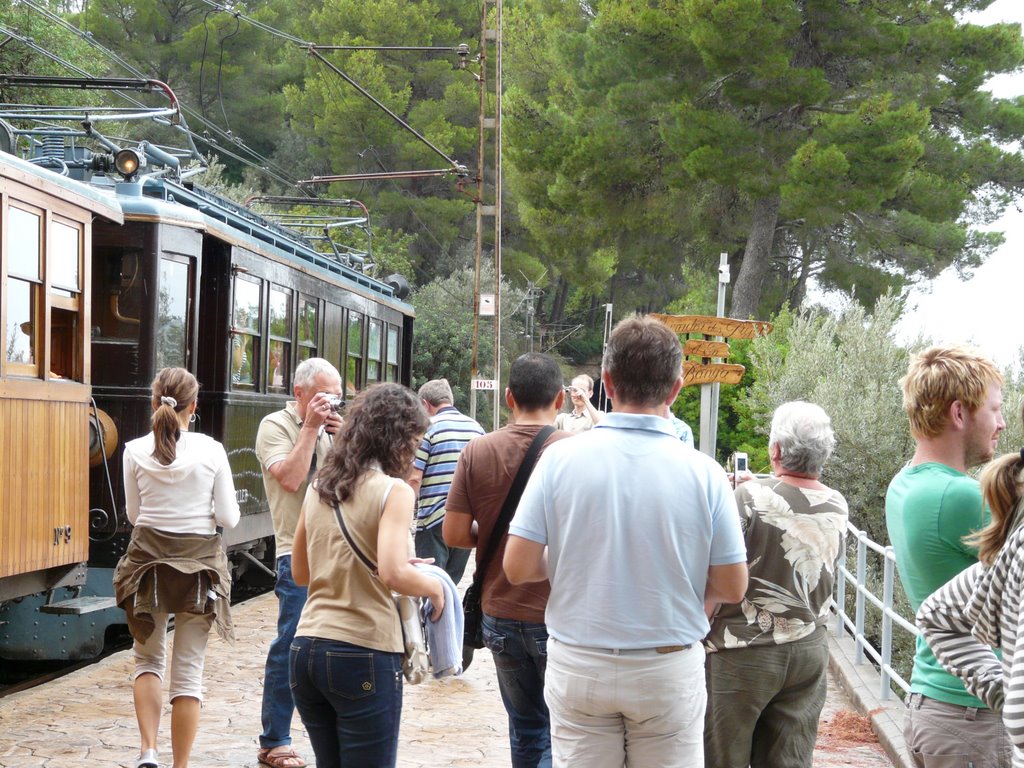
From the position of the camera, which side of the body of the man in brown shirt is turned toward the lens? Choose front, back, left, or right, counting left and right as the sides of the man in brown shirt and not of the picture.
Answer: back

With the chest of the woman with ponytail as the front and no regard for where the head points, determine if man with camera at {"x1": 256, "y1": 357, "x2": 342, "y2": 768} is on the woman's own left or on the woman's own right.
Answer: on the woman's own right

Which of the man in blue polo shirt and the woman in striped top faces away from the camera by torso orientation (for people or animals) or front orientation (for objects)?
the man in blue polo shirt

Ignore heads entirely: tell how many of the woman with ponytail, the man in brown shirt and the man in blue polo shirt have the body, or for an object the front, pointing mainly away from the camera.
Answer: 3

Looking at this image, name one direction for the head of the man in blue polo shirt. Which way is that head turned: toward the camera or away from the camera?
away from the camera

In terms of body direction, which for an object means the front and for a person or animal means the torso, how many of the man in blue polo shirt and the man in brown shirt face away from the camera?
2

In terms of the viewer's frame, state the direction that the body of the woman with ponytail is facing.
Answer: away from the camera

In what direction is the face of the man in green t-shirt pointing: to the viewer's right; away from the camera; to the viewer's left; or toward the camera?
to the viewer's right

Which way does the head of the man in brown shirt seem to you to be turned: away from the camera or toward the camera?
away from the camera

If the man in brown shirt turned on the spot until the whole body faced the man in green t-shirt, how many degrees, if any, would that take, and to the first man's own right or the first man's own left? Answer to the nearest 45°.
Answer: approximately 135° to the first man's own right

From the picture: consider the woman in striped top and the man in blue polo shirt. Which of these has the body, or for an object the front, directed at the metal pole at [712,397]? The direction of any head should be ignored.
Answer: the man in blue polo shirt

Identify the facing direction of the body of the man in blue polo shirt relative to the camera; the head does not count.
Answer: away from the camera

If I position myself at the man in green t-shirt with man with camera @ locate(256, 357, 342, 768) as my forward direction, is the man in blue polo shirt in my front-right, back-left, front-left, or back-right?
front-left
